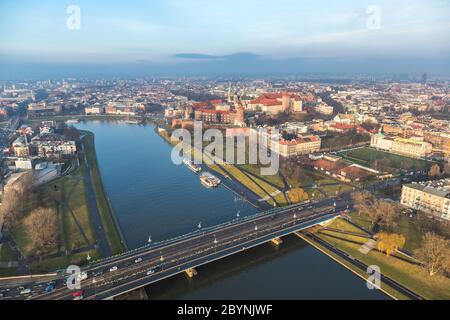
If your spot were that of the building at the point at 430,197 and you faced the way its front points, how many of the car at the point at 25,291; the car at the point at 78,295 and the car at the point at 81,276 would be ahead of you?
3

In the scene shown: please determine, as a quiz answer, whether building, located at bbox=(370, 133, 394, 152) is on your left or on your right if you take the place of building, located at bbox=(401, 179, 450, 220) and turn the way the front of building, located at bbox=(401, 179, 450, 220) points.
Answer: on your right

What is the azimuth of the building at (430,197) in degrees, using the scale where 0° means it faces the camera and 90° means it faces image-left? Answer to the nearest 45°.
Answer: approximately 45°

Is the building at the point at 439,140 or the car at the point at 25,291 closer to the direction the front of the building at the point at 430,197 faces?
the car

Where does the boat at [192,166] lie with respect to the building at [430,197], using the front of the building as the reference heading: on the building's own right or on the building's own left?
on the building's own right

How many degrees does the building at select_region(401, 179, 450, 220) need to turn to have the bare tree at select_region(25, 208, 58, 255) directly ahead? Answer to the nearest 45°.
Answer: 0° — it already faces it

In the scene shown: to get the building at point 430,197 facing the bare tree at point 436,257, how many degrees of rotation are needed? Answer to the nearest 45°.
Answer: approximately 45° to its left

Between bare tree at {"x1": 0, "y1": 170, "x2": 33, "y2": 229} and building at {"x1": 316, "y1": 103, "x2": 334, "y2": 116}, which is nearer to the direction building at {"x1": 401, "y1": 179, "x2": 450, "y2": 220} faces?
the bare tree

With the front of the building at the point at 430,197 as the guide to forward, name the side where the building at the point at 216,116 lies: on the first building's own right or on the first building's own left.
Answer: on the first building's own right

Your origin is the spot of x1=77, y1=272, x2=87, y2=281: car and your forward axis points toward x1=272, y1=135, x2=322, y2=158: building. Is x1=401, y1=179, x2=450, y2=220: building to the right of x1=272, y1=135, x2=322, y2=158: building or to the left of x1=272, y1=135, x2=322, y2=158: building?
right

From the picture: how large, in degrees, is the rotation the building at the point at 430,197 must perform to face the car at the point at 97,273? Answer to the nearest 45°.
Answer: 0° — it already faces it

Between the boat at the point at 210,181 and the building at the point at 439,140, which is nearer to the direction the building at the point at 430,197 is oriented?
the boat
